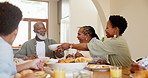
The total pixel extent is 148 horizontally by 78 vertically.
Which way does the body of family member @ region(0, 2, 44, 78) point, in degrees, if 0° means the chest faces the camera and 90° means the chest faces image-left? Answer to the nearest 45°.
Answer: approximately 225°

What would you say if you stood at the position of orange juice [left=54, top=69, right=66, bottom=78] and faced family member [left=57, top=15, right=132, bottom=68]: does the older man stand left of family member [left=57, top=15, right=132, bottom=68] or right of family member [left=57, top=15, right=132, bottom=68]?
left

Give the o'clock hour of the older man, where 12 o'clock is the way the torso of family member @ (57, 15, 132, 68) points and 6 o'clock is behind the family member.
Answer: The older man is roughly at 1 o'clock from the family member.

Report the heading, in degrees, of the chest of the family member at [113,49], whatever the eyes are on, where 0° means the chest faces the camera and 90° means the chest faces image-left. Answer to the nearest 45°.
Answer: approximately 90°

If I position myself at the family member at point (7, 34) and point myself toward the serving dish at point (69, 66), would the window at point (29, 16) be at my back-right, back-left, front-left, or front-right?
front-left

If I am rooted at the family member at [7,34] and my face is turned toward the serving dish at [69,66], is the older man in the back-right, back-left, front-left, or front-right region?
front-left

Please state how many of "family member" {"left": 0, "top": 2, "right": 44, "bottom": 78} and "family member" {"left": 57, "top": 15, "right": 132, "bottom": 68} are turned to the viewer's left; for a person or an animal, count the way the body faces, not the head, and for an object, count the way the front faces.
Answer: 1
